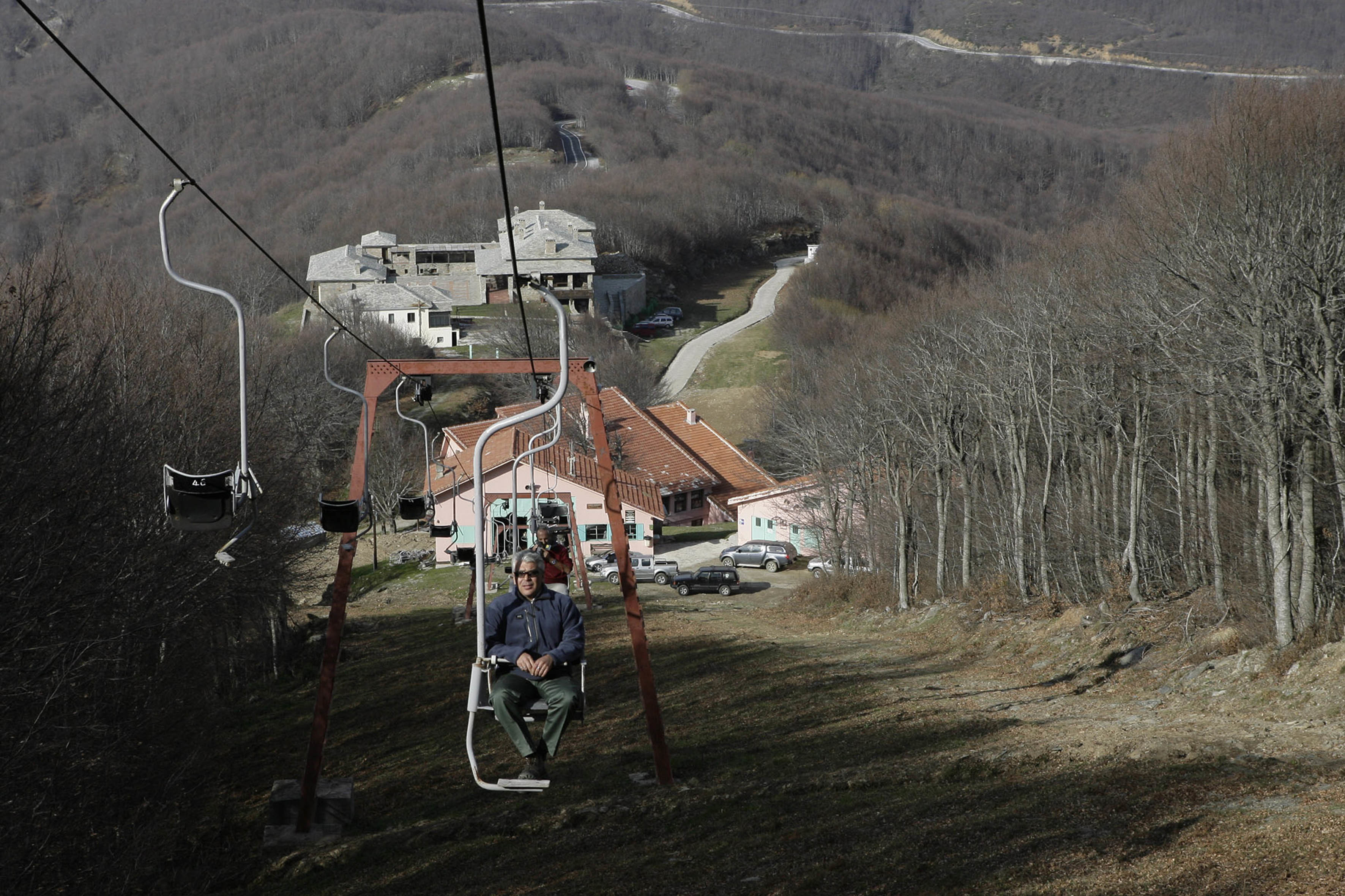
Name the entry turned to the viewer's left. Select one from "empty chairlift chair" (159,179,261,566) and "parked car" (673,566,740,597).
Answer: the parked car

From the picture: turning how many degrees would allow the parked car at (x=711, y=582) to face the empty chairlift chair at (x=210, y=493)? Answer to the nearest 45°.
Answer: approximately 90° to its left

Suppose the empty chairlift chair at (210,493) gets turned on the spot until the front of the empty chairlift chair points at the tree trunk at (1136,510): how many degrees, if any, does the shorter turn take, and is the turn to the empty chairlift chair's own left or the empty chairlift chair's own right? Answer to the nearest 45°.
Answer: approximately 45° to the empty chairlift chair's own right

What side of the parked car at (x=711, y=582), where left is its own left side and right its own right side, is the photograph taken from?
left

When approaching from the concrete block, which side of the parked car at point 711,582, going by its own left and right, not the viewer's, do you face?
left

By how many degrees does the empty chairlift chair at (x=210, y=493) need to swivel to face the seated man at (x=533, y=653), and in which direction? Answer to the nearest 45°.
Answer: approximately 135° to its right
